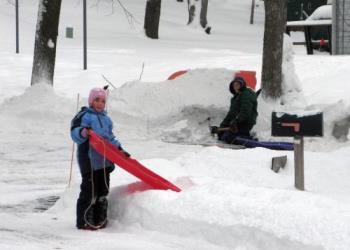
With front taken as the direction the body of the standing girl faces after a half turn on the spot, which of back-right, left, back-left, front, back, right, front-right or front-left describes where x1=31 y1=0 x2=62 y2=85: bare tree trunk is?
front-right

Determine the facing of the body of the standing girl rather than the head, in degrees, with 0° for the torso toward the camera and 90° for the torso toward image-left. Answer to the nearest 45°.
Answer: approximately 315°

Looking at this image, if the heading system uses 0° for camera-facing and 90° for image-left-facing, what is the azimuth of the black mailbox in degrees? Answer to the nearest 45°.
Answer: approximately 90°
